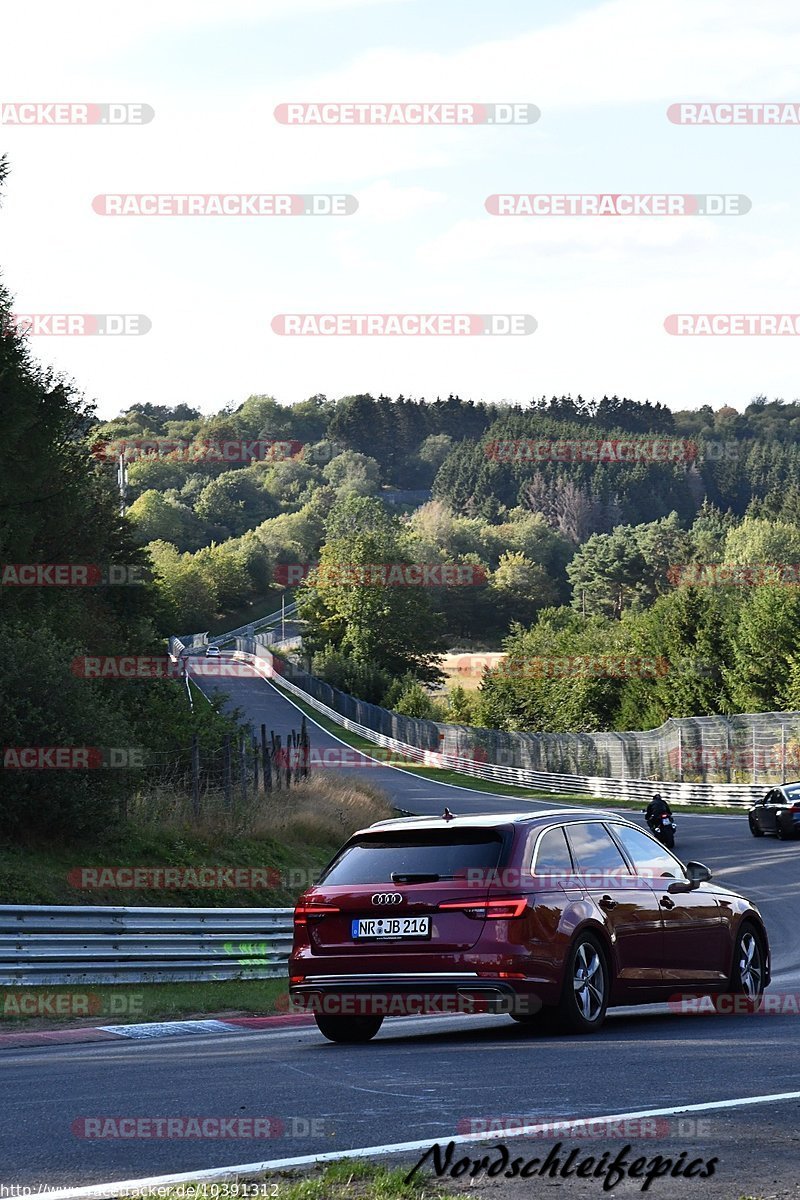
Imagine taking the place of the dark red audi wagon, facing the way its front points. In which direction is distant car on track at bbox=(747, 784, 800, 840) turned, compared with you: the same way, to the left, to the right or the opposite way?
to the left

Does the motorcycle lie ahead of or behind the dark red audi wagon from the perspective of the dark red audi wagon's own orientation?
ahead

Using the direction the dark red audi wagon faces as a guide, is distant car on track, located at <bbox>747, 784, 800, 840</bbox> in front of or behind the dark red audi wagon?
in front

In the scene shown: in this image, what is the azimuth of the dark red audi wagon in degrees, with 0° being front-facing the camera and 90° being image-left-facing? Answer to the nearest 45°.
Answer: approximately 225°

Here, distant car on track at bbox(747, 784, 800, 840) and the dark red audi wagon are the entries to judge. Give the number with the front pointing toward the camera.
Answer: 0

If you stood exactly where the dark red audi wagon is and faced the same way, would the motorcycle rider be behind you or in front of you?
in front

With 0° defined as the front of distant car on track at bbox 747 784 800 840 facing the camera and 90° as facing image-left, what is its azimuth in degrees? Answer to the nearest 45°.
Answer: approximately 135°

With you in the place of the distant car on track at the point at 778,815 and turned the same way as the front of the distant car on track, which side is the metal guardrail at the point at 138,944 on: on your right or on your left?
on your left

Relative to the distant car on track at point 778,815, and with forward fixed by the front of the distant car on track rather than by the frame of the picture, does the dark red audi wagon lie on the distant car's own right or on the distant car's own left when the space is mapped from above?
on the distant car's own left
